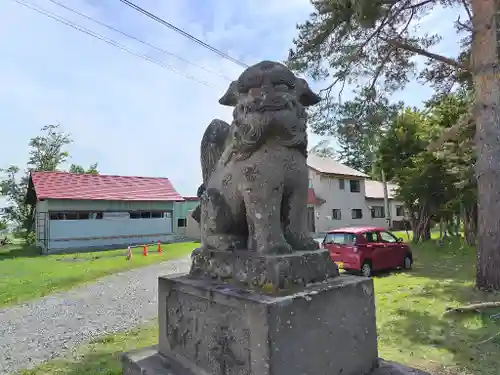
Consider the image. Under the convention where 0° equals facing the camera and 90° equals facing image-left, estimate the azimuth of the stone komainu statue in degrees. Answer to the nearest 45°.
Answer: approximately 315°

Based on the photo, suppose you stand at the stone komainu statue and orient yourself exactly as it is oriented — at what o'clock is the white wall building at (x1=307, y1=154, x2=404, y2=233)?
The white wall building is roughly at 8 o'clock from the stone komainu statue.

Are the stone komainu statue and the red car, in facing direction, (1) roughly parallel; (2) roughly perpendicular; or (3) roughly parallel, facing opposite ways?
roughly perpendicular
